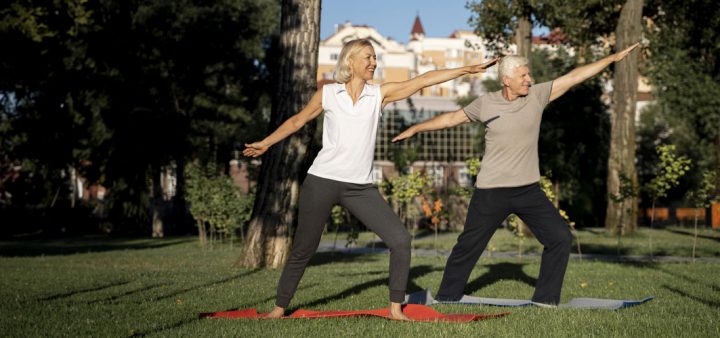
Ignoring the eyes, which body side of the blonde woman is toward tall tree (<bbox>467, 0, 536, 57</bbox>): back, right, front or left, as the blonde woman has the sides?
back

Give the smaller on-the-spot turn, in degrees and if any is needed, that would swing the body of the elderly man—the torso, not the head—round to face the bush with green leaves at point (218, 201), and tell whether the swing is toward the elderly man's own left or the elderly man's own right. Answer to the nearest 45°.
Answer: approximately 135° to the elderly man's own right

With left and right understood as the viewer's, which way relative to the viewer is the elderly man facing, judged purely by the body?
facing the viewer

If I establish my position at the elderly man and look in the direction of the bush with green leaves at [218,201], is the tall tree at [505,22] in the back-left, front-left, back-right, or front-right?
front-right

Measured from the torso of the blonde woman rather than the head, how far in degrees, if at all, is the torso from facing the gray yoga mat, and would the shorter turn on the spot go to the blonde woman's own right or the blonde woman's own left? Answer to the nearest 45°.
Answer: approximately 135° to the blonde woman's own left

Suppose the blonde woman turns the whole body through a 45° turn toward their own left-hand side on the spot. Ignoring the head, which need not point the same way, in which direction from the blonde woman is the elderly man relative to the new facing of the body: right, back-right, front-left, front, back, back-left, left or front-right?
left
